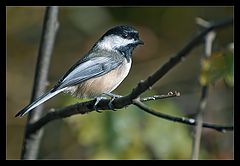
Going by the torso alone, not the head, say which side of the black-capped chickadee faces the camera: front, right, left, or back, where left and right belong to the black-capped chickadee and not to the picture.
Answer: right
